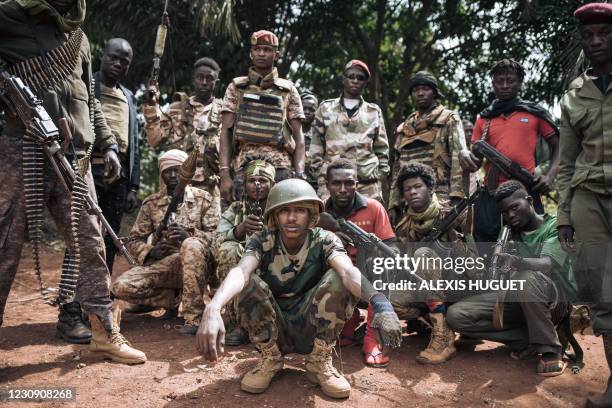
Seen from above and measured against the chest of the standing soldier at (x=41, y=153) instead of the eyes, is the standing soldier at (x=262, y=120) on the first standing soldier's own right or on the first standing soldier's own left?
on the first standing soldier's own left

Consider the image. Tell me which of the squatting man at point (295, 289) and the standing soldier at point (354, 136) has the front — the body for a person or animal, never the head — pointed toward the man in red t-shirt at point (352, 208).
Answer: the standing soldier

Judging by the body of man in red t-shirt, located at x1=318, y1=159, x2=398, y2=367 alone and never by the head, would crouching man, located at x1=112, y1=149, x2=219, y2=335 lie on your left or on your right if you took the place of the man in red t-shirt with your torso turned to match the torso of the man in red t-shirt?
on your right

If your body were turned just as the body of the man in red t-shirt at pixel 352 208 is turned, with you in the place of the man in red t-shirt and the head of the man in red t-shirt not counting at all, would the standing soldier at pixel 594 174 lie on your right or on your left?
on your left

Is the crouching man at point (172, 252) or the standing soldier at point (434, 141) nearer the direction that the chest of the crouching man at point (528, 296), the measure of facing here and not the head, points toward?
the crouching man

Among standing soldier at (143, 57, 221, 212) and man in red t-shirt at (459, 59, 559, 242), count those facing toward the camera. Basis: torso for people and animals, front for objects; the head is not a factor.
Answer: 2

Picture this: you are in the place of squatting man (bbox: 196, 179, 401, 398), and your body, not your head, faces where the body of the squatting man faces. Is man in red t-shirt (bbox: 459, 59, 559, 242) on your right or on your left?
on your left

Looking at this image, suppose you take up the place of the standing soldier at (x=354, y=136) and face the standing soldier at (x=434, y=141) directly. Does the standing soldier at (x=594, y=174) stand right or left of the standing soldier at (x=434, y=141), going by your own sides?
right

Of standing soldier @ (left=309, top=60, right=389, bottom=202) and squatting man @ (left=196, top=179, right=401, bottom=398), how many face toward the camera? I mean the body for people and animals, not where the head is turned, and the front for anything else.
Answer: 2
